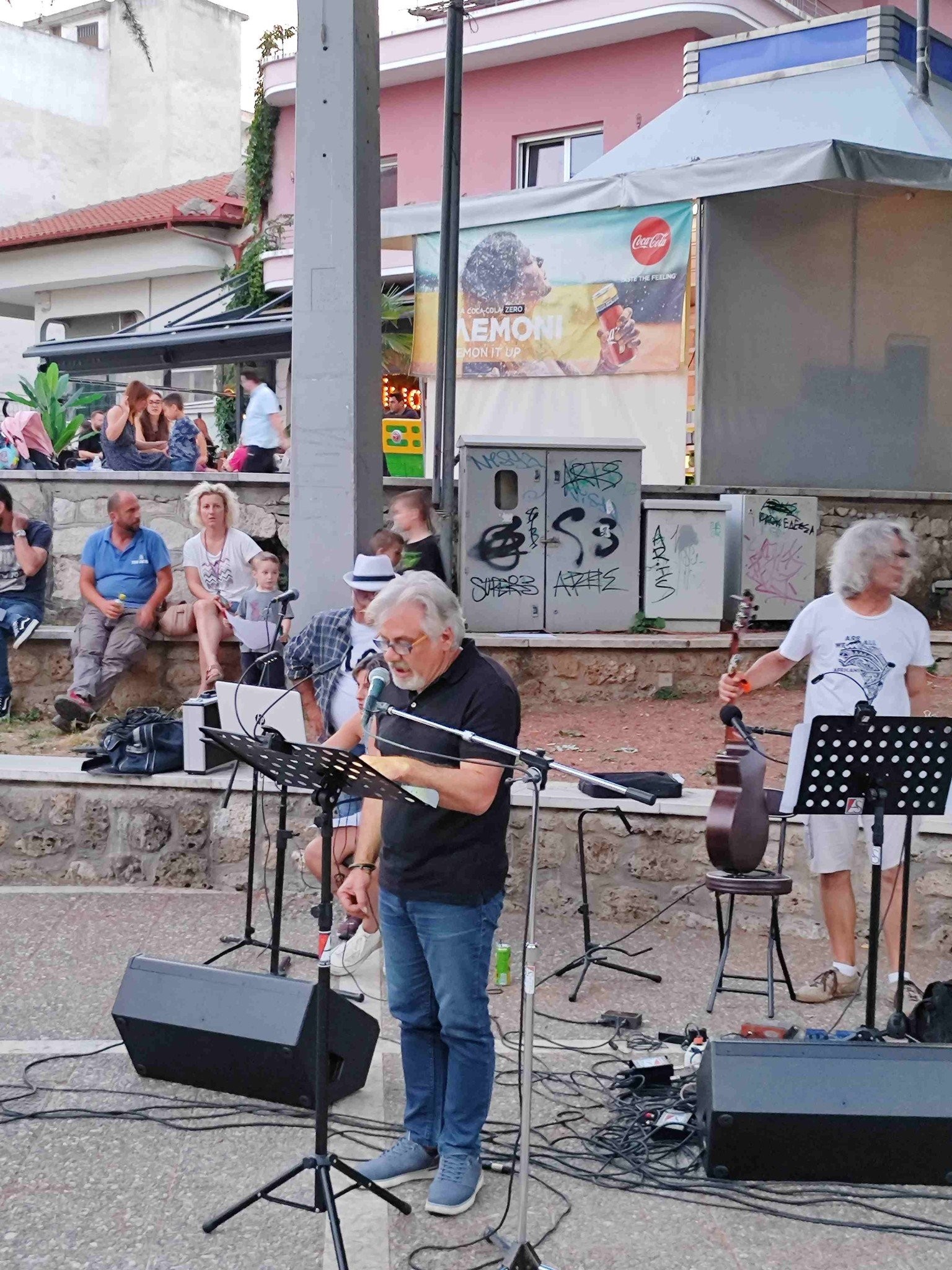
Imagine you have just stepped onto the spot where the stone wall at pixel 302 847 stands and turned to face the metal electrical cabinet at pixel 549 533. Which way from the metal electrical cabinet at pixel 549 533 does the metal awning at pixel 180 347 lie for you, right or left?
left

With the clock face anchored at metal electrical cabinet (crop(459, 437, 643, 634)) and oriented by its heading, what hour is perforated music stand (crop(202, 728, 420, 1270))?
The perforated music stand is roughly at 12 o'clock from the metal electrical cabinet.

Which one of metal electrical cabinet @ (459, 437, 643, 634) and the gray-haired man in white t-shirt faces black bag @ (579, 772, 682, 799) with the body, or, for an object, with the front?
the metal electrical cabinet

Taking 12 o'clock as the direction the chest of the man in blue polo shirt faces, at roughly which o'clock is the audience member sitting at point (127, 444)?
The audience member sitting is roughly at 6 o'clock from the man in blue polo shirt.

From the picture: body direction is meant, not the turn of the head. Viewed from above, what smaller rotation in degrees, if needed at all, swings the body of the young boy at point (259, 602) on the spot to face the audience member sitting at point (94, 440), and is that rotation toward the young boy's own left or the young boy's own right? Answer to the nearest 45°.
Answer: approximately 180°

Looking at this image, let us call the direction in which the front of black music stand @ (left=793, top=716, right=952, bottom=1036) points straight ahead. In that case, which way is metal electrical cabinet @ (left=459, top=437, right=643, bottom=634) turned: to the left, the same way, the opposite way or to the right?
the opposite way

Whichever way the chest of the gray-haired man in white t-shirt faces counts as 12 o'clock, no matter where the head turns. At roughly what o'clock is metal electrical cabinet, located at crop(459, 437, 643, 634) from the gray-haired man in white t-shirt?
The metal electrical cabinet is roughly at 5 o'clock from the gray-haired man in white t-shirt.

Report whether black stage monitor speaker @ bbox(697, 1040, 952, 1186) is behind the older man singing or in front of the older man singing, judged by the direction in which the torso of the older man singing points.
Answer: behind

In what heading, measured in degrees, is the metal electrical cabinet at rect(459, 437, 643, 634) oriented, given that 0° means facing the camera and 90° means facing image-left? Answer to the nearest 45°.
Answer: approximately 0°

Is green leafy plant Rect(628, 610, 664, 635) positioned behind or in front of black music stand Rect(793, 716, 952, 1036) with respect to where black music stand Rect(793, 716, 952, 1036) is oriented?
in front

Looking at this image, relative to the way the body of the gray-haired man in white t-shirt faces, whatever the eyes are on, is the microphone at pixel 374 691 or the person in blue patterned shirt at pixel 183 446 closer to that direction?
the microphone

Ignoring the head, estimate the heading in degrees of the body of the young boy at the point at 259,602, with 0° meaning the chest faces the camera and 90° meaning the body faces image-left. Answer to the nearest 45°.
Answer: approximately 0°

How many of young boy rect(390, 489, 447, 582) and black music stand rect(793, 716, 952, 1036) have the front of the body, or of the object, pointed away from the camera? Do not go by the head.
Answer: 1

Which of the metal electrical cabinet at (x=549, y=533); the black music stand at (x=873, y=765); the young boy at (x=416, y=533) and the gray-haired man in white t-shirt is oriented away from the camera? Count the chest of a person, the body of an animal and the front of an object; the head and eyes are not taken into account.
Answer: the black music stand
